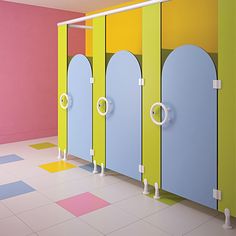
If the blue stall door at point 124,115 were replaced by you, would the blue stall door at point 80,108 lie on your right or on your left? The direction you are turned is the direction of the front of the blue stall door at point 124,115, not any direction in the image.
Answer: on your right

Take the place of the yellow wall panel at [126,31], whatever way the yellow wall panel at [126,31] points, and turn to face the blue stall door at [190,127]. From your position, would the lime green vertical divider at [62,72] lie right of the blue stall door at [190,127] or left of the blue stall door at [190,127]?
right

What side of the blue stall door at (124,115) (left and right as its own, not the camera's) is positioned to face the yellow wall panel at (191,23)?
back

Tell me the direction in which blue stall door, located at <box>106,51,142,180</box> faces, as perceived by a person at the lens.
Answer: facing the viewer and to the left of the viewer

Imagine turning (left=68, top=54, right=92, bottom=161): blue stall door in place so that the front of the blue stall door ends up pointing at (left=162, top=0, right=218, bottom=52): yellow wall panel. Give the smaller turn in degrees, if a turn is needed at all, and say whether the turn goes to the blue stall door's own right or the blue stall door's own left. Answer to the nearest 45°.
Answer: approximately 135° to the blue stall door's own left

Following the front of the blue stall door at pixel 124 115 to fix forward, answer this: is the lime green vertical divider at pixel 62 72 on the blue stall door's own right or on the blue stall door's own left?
on the blue stall door's own right

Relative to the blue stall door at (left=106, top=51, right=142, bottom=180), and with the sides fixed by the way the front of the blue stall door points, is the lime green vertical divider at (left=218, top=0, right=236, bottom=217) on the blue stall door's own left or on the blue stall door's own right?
on the blue stall door's own left

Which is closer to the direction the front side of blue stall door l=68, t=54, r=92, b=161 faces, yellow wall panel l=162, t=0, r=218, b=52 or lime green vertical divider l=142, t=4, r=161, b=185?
the lime green vertical divider
